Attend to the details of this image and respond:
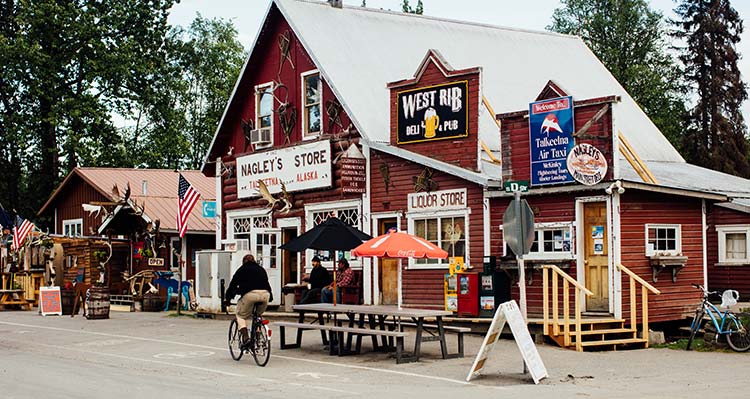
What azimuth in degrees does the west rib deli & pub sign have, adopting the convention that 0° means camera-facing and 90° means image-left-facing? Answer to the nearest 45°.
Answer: approximately 45°

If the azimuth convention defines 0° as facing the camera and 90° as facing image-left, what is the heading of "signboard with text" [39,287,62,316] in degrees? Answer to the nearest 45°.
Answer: approximately 0°

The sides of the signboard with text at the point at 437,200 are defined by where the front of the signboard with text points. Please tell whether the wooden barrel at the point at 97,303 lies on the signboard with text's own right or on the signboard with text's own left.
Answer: on the signboard with text's own right

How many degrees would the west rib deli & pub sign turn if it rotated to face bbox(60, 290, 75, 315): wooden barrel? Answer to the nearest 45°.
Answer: approximately 90° to its right

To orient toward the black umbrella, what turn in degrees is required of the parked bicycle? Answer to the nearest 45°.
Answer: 0° — it already faces it

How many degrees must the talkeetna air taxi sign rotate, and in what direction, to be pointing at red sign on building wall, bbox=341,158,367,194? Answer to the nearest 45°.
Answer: approximately 90° to its right
